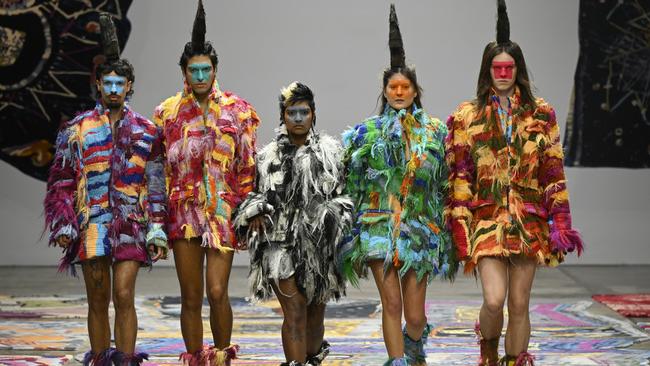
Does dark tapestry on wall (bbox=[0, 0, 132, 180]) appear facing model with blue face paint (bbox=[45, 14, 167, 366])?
yes

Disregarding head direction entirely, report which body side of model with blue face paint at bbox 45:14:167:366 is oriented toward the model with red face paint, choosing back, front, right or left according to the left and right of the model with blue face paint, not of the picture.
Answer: left

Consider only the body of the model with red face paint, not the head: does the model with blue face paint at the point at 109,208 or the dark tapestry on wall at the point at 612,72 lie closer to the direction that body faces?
the model with blue face paint

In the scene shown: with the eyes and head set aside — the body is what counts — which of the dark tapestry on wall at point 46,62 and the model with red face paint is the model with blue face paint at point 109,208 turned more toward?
the model with red face paint

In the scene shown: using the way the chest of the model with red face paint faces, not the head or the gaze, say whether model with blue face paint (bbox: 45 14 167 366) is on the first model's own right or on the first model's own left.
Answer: on the first model's own right

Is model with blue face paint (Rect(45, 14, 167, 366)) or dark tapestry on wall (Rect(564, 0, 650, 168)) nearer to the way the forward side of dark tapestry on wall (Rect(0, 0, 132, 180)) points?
the model with blue face paint

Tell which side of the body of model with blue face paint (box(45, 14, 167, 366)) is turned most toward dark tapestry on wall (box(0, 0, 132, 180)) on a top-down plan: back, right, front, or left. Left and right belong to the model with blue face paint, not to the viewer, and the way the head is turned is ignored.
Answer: back

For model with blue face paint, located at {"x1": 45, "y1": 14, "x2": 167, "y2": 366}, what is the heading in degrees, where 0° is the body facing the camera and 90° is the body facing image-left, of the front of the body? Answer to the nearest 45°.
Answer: approximately 0°
